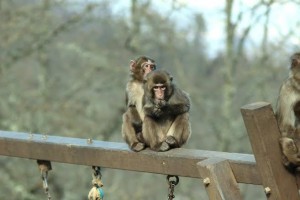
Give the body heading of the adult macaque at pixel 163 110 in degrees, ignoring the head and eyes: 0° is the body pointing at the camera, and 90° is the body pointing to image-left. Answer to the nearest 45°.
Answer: approximately 0°
